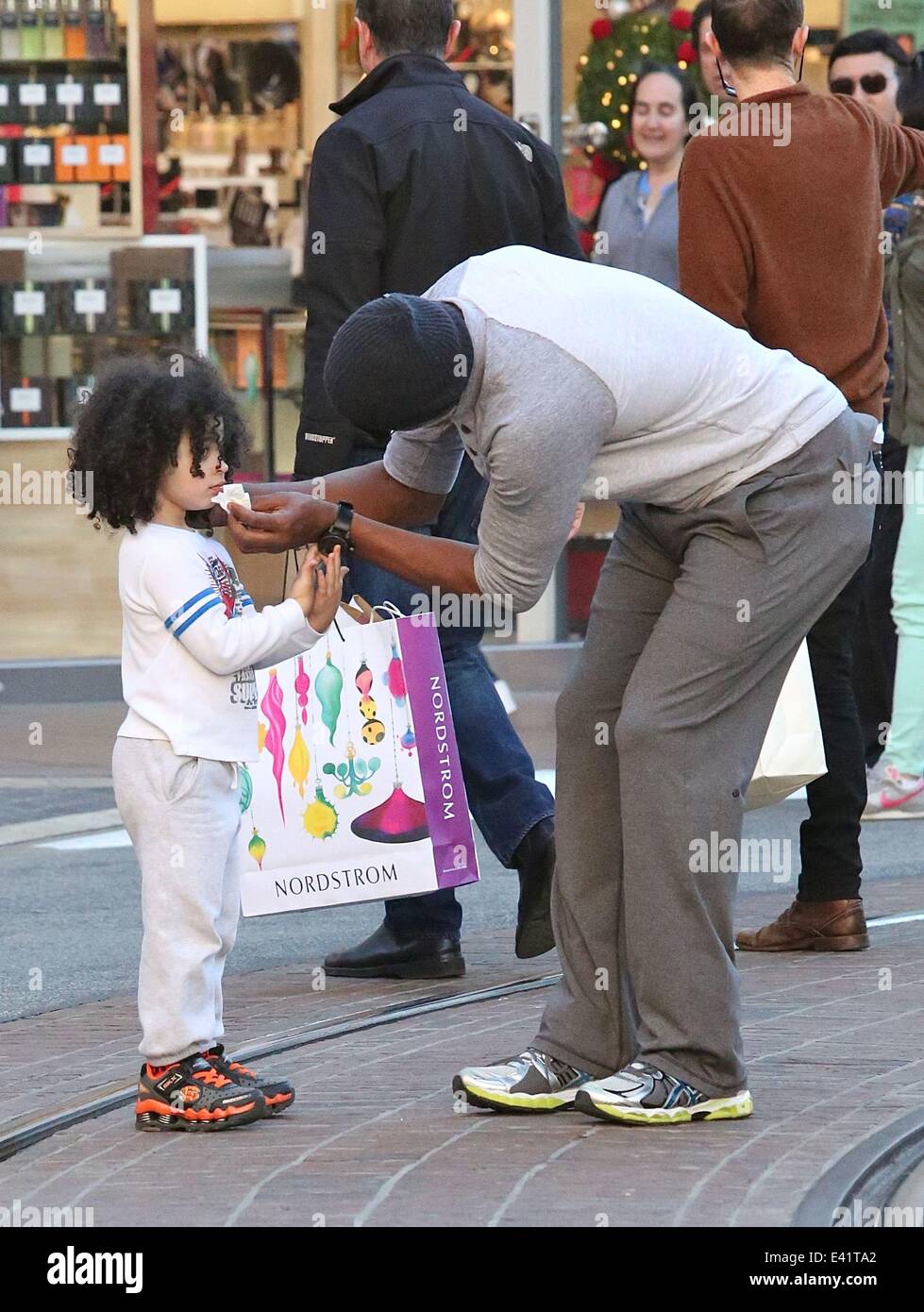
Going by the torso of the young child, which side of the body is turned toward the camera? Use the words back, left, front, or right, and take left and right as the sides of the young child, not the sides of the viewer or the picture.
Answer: right

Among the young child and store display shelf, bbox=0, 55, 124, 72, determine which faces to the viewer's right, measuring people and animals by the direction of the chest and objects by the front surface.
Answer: the young child

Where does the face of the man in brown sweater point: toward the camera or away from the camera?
away from the camera

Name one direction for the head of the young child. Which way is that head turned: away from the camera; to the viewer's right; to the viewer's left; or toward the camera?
to the viewer's right

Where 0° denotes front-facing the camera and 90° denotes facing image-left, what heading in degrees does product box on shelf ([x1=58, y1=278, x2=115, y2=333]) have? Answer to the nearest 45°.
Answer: approximately 0°

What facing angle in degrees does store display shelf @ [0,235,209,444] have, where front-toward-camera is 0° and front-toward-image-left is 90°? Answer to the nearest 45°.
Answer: approximately 0°
